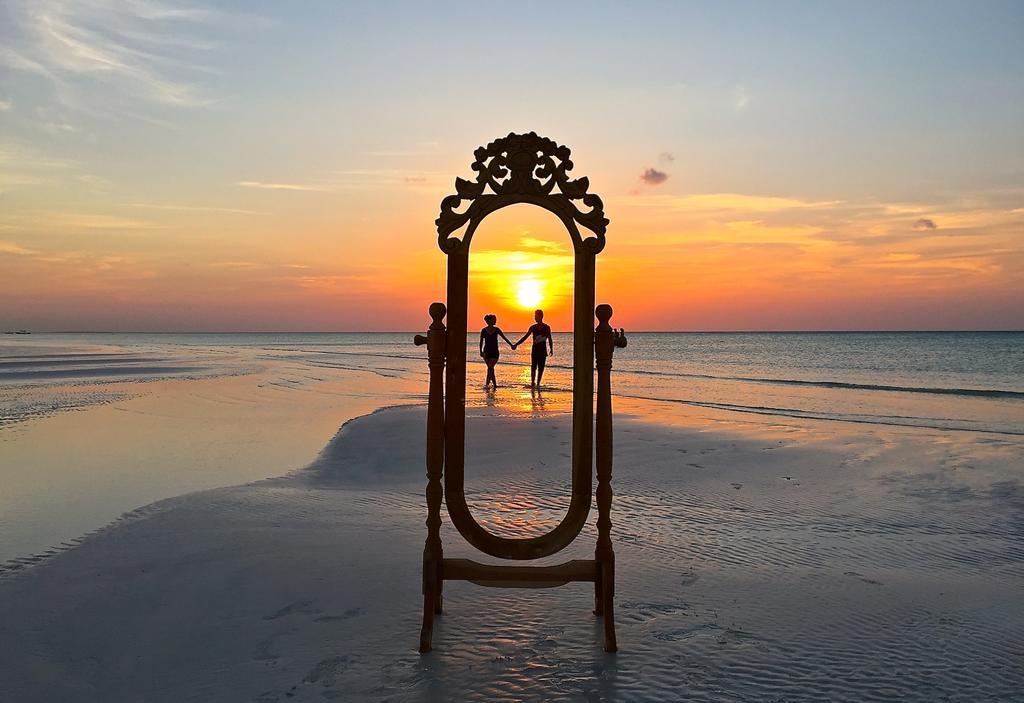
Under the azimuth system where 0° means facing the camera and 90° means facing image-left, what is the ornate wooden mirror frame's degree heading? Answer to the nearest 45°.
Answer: approximately 0°
